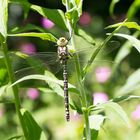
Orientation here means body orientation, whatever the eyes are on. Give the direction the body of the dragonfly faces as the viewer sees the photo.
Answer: away from the camera
